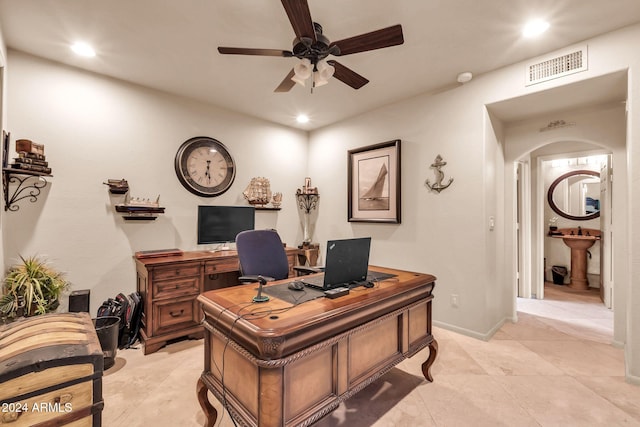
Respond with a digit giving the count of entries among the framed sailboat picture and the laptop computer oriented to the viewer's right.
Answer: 0

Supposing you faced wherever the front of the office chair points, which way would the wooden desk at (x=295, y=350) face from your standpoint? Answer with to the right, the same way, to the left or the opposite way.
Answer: the opposite way

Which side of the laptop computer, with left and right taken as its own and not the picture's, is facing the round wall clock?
front

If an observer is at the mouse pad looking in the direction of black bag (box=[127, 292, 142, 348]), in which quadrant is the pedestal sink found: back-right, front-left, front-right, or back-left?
back-right

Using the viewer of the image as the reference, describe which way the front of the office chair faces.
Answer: facing the viewer and to the right of the viewer

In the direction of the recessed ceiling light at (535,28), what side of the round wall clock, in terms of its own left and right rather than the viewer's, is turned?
front

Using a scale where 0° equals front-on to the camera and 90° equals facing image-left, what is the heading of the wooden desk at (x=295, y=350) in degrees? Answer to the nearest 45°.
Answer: approximately 135°

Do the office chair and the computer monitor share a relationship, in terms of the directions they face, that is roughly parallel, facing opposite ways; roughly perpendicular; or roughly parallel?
roughly parallel

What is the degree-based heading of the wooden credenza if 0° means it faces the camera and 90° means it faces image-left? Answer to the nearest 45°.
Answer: approximately 315°

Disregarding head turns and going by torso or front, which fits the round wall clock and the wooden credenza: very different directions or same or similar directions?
same or similar directions

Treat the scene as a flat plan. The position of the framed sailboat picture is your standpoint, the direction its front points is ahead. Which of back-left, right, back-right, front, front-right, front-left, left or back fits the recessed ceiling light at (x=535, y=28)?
left

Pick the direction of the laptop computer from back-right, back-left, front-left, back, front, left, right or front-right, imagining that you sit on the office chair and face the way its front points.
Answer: front

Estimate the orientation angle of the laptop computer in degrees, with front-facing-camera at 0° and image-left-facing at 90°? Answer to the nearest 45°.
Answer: approximately 135°

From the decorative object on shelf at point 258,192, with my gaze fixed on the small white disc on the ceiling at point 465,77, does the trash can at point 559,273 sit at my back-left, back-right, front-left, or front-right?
front-left

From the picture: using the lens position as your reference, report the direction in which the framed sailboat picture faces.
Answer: facing the viewer and to the left of the viewer

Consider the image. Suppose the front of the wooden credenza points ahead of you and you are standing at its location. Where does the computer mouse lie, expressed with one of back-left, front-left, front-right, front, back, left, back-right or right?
front
